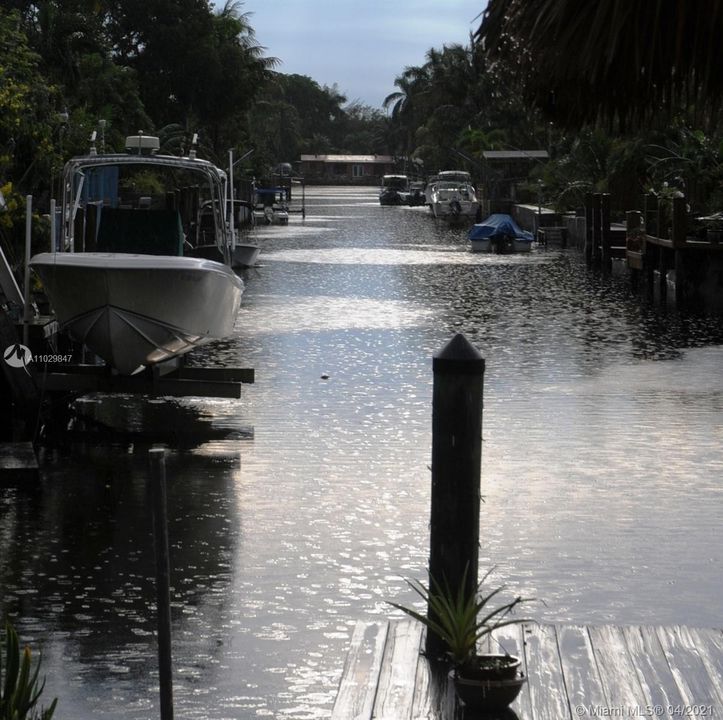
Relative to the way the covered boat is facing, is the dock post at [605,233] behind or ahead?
behind

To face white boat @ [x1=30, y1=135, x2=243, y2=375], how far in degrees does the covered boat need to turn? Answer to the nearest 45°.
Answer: approximately 180°

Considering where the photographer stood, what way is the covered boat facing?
facing away from the viewer

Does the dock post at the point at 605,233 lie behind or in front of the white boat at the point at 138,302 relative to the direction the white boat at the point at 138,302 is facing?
behind

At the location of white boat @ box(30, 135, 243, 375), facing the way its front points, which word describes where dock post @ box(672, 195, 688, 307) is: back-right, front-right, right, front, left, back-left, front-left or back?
back-left

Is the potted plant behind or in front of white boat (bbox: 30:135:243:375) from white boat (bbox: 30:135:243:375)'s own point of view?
in front

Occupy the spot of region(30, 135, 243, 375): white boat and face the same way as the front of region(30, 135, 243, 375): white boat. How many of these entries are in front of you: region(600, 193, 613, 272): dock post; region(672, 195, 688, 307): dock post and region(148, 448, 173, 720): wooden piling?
1

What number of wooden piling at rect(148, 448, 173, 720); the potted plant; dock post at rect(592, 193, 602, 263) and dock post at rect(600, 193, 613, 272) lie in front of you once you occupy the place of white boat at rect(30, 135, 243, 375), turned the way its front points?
2

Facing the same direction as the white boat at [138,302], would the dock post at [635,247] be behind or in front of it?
behind

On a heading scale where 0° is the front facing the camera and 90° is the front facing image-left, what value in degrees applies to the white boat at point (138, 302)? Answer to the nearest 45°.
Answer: approximately 0°
